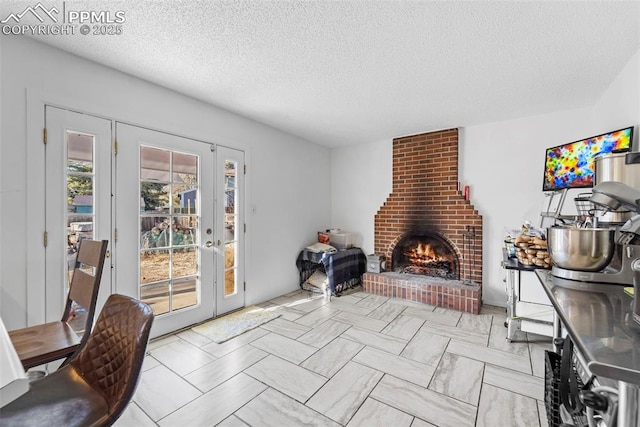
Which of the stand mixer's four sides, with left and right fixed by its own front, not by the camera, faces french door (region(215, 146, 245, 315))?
front

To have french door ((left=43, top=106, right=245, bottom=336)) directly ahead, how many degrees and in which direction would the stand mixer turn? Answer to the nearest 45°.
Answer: approximately 45° to its left

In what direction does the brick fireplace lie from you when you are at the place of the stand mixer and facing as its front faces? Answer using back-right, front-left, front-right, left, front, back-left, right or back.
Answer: front-right

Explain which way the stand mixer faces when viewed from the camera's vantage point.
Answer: facing to the left of the viewer

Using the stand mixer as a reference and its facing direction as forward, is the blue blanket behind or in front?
in front

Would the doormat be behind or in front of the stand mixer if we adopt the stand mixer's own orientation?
in front

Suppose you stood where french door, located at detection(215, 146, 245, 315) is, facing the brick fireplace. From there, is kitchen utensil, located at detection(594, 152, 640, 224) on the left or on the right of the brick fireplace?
right
